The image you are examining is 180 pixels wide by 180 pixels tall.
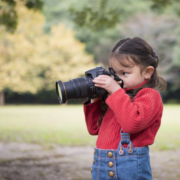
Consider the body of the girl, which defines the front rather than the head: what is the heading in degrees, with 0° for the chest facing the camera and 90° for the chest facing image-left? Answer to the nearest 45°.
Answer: approximately 45°

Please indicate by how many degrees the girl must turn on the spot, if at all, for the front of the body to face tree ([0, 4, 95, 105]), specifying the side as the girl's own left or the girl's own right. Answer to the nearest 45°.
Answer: approximately 135° to the girl's own right

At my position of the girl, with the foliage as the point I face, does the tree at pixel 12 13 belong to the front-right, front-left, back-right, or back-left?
front-left

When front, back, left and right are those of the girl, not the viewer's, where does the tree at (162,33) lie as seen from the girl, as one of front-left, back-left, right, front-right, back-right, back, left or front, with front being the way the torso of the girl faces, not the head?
back-right

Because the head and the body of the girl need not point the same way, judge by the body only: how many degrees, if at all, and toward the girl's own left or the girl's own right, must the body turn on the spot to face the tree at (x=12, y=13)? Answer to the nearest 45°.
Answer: approximately 90° to the girl's own right

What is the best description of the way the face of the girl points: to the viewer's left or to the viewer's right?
to the viewer's left
